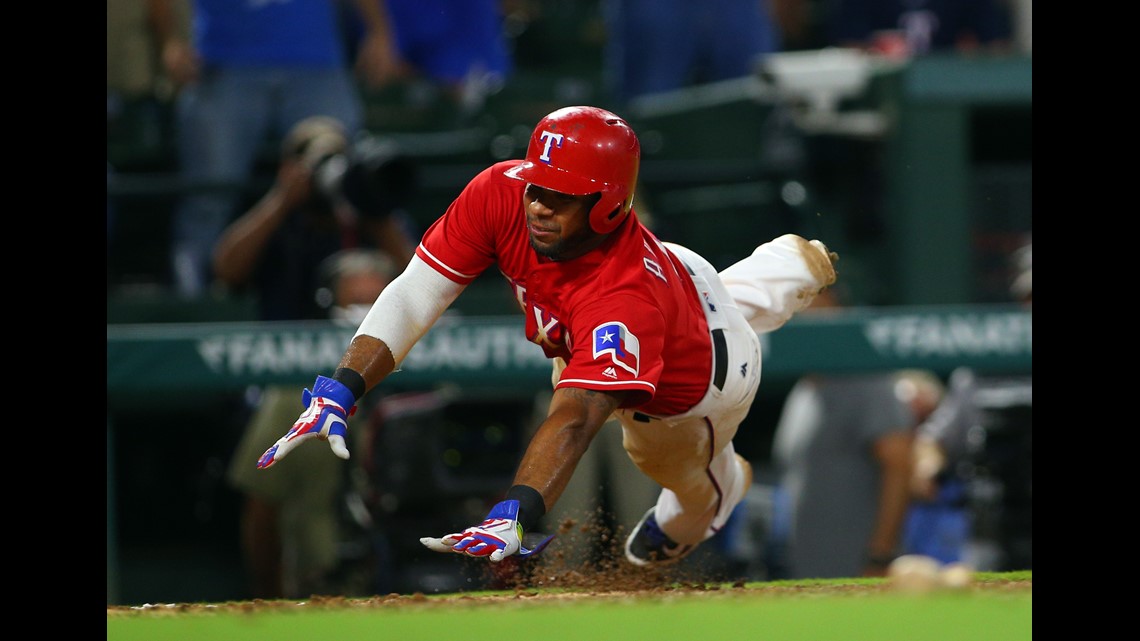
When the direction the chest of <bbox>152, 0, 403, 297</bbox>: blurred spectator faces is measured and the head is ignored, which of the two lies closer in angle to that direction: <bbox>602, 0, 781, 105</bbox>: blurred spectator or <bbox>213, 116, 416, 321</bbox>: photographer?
the photographer

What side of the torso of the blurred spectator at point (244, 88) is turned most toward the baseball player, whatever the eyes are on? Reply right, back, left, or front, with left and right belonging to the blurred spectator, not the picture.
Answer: front

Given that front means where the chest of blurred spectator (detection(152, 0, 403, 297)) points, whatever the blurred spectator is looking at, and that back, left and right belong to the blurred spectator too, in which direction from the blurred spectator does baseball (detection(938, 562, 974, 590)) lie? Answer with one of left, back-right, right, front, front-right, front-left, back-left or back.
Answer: front-left

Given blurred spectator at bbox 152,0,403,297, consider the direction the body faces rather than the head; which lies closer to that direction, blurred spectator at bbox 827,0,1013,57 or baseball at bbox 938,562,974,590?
the baseball

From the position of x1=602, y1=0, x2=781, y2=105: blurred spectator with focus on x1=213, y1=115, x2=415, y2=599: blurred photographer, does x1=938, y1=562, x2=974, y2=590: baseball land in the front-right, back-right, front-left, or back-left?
front-left

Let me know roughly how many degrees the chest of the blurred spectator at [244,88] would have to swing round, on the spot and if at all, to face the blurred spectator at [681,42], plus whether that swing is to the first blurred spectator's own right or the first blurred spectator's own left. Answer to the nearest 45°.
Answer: approximately 90° to the first blurred spectator's own left

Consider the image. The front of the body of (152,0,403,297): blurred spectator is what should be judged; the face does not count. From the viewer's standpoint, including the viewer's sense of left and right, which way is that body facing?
facing the viewer

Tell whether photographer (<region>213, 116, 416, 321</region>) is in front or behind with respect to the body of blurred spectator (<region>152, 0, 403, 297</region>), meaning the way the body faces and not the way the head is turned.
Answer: in front

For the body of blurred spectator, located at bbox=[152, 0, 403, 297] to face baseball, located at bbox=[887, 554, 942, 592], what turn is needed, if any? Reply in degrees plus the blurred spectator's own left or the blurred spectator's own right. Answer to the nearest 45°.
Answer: approximately 45° to the blurred spectator's own left

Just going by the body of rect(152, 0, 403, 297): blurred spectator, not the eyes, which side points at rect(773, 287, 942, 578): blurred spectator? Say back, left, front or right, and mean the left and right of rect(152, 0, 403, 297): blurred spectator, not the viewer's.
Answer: left

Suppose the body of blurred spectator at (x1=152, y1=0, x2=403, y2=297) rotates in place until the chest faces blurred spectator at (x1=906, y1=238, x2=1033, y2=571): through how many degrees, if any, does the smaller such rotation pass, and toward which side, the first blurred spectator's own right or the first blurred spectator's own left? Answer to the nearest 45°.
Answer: approximately 90° to the first blurred spectator's own left
